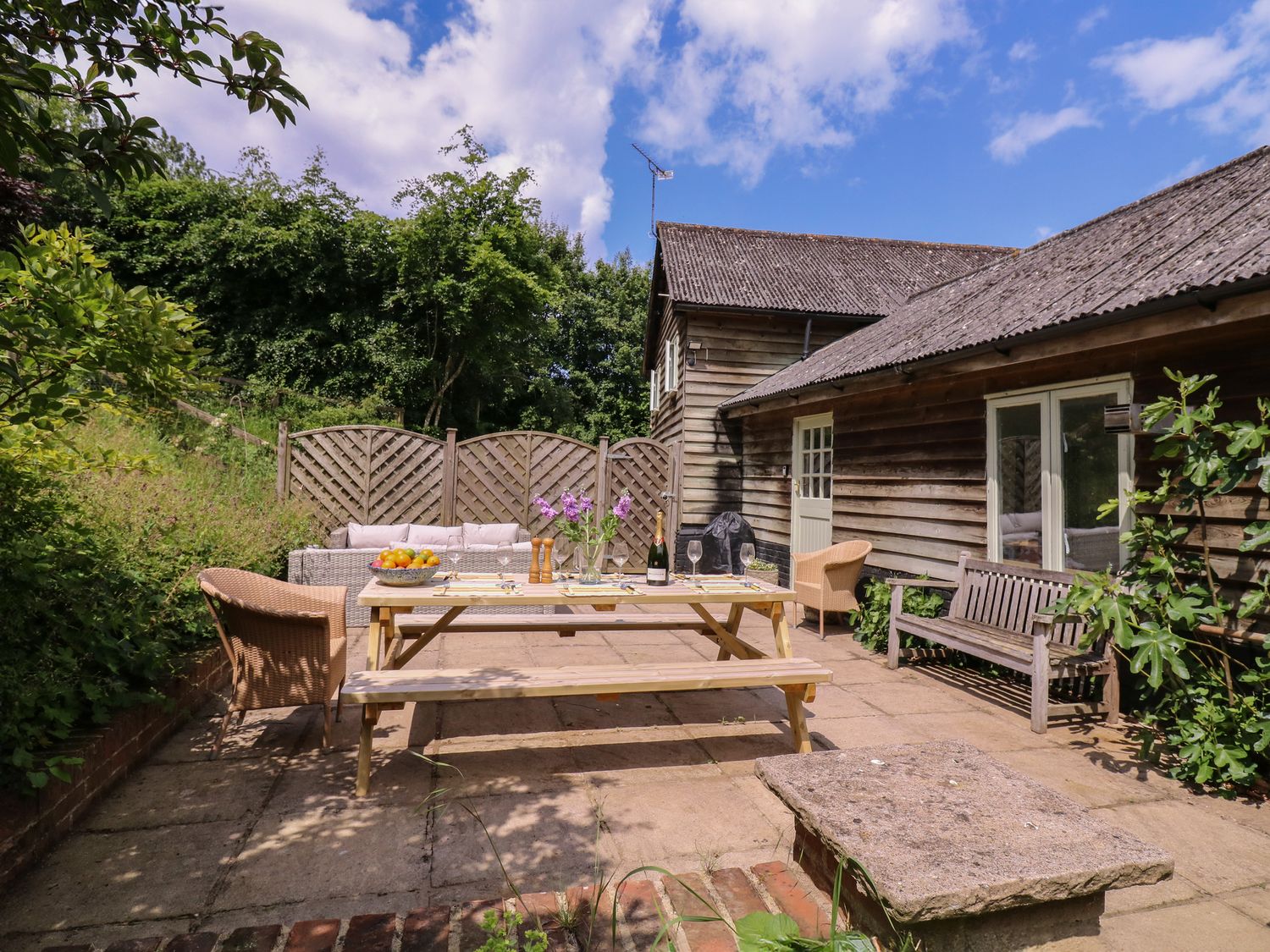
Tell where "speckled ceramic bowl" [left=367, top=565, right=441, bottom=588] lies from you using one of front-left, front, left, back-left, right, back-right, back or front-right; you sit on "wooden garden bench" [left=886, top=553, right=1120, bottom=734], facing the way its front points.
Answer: front

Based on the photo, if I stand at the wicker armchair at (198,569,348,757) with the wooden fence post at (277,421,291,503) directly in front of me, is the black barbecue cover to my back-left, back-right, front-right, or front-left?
front-right

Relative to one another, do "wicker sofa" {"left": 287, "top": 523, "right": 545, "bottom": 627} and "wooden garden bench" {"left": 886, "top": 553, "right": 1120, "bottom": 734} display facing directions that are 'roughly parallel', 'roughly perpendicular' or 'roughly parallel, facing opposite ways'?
roughly perpendicular

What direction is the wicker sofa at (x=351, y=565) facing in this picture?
toward the camera

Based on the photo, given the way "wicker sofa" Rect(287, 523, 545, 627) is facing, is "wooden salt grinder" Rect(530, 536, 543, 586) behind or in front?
in front

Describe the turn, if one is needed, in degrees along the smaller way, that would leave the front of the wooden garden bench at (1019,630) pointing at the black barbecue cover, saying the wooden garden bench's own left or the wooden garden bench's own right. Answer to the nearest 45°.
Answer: approximately 90° to the wooden garden bench's own right

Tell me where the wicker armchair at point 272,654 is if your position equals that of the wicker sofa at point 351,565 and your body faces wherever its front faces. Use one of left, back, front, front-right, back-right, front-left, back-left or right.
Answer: front

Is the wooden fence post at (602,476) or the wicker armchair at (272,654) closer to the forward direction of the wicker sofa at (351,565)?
the wicker armchair

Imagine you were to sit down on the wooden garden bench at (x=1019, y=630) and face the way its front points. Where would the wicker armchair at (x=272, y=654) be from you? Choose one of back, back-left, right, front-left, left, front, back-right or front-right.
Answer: front

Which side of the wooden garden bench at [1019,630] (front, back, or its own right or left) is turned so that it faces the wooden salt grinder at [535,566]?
front

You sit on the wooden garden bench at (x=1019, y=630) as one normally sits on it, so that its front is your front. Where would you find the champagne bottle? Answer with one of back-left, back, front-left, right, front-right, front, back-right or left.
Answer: front

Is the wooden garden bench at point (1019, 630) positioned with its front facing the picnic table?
yes

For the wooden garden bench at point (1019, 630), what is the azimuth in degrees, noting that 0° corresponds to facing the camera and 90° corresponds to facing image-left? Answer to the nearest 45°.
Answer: approximately 45°

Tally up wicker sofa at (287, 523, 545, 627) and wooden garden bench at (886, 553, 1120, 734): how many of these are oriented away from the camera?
0

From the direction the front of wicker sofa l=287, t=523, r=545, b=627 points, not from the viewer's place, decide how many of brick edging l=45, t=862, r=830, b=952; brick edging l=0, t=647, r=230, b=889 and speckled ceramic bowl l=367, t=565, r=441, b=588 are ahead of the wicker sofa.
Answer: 3

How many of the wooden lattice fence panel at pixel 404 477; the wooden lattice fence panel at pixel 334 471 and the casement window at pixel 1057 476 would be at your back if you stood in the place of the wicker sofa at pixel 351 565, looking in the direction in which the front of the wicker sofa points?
2

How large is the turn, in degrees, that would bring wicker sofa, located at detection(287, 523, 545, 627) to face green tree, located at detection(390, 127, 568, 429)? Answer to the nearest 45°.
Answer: approximately 180°

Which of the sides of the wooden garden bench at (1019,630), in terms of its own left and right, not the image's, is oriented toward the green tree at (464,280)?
right

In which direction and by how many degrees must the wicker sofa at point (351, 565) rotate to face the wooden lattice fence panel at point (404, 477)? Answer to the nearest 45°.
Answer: approximately 180°
